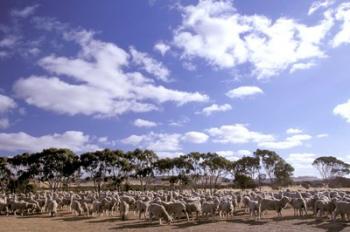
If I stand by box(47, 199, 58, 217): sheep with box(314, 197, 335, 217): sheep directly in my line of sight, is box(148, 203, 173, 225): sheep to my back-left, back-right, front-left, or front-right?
front-right

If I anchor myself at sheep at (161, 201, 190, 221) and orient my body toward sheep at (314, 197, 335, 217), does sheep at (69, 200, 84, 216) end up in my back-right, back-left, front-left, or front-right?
back-left
